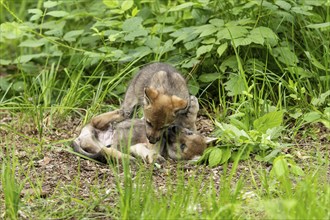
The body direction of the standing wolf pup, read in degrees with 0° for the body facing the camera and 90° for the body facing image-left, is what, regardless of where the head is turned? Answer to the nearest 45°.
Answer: approximately 0°
